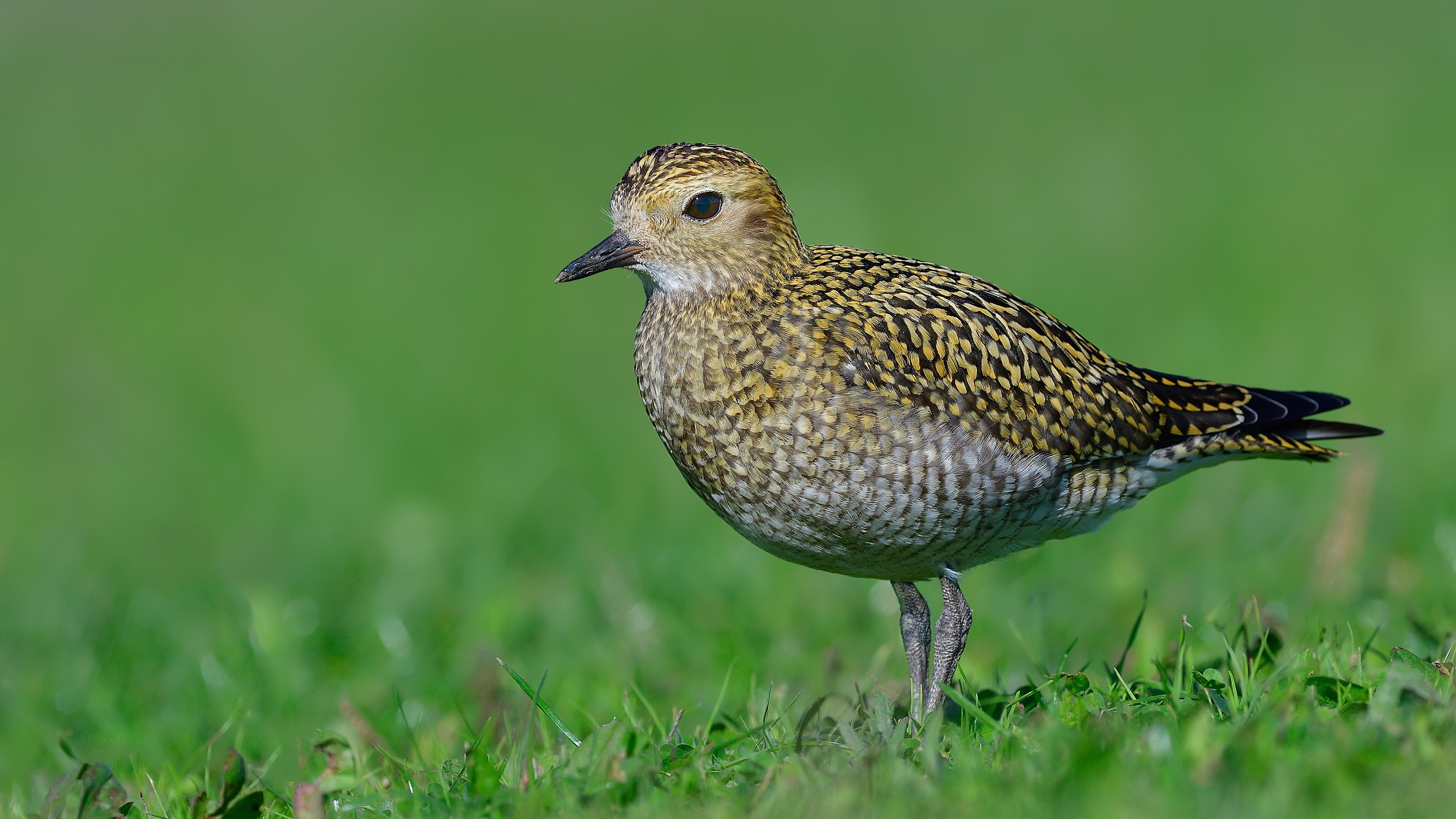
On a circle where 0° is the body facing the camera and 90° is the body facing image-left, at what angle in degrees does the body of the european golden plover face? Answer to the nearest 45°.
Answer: approximately 90°

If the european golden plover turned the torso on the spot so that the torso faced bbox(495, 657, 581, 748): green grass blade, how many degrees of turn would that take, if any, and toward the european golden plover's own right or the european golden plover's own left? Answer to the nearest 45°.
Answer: approximately 45° to the european golden plover's own left
